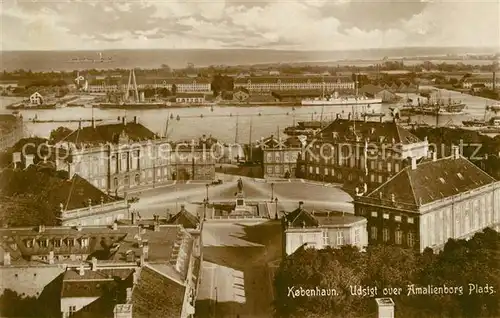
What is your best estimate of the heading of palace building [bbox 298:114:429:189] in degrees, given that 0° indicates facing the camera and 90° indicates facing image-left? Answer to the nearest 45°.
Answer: approximately 45°

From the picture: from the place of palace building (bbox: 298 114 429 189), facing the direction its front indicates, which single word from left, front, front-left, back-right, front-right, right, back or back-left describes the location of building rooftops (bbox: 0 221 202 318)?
front

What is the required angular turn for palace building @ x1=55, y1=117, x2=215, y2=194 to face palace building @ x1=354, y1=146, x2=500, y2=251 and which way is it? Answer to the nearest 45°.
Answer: approximately 45° to its left

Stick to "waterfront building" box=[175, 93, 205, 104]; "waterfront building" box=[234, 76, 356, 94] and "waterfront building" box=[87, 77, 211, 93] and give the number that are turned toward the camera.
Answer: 3
